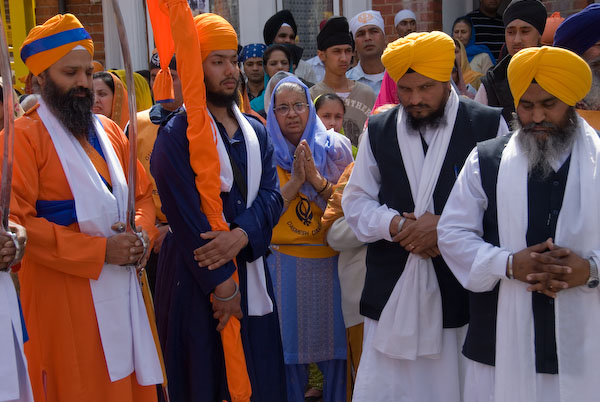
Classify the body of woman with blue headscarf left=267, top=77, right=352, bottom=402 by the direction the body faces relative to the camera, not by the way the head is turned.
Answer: toward the camera

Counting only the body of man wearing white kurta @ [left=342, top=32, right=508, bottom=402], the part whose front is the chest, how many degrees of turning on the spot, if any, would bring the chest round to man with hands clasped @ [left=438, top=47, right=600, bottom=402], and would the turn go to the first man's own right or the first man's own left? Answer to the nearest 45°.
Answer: approximately 45° to the first man's own left

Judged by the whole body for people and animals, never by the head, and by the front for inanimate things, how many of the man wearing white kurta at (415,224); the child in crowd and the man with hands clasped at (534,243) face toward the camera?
3

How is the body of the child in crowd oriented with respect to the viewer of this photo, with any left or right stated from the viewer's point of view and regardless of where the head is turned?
facing the viewer

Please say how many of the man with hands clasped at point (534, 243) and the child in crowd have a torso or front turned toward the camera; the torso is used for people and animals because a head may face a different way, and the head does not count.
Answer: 2

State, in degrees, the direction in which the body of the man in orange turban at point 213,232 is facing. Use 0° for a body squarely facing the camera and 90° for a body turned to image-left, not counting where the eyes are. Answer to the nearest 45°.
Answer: approximately 315°

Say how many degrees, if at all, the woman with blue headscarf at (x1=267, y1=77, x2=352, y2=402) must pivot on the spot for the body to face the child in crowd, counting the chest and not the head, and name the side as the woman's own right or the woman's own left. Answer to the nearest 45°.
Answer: approximately 180°

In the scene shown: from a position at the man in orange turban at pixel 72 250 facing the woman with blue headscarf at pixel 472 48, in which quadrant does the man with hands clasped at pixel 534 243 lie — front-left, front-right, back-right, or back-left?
front-right

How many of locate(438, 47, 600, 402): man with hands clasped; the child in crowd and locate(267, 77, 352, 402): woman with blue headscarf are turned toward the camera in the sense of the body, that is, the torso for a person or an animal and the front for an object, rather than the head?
3

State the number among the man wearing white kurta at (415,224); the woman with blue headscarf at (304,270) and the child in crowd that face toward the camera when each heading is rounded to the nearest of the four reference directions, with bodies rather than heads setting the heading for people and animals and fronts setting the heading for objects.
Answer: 3

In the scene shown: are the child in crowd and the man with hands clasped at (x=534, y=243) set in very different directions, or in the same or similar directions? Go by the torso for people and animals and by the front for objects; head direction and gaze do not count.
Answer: same or similar directions

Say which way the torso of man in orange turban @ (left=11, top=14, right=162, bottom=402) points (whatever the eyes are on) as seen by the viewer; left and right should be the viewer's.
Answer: facing the viewer and to the right of the viewer

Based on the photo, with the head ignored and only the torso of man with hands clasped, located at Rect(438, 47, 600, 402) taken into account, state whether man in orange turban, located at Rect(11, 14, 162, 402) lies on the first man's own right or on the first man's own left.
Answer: on the first man's own right

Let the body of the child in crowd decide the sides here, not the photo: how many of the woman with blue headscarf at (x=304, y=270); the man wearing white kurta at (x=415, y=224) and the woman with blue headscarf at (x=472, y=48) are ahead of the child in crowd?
2

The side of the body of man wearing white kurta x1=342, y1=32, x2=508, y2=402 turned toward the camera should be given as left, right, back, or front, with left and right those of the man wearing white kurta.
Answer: front

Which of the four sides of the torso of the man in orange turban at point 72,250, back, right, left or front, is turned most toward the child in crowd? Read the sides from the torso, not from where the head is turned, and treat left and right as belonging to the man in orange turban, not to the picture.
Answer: left

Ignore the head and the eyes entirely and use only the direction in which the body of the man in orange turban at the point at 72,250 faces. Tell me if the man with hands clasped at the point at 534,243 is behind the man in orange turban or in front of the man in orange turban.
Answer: in front

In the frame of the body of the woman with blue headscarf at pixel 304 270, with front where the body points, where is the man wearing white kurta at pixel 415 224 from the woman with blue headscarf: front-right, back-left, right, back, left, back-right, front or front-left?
front-left

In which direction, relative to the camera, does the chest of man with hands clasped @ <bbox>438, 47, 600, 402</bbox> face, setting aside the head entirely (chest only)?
toward the camera
